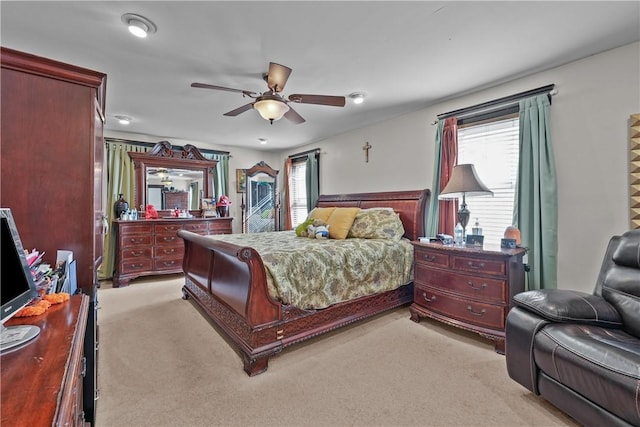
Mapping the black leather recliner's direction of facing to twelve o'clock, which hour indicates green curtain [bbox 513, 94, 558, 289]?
The green curtain is roughly at 4 o'clock from the black leather recliner.

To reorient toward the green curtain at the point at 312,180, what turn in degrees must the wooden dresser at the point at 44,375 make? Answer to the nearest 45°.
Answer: approximately 45° to its left

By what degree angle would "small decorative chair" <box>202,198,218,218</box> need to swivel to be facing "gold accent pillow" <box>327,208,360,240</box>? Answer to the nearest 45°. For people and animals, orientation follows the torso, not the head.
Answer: approximately 45° to its left

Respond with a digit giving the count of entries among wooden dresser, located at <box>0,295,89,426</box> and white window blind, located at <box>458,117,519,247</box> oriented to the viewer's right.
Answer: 1

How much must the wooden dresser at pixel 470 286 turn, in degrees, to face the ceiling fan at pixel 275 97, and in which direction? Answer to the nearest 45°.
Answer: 0° — it already faces it

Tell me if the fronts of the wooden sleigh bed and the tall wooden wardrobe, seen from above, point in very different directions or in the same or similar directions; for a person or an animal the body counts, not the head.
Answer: very different directions

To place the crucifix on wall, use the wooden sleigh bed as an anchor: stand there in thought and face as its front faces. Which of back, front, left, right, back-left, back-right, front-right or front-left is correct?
back

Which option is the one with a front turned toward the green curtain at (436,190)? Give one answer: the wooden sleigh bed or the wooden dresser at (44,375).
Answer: the wooden dresser

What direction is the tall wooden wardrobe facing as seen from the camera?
to the viewer's right

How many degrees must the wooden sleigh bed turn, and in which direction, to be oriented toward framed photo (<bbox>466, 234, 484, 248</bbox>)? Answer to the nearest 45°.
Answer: approximately 135° to its left

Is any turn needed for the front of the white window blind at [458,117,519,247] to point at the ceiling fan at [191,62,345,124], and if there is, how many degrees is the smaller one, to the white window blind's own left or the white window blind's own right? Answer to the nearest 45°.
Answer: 0° — it already faces it

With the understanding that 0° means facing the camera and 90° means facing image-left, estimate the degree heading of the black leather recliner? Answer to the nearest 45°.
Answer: approximately 45°

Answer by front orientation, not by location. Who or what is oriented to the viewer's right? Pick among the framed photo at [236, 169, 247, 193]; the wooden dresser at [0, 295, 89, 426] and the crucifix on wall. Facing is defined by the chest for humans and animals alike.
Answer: the wooden dresser
